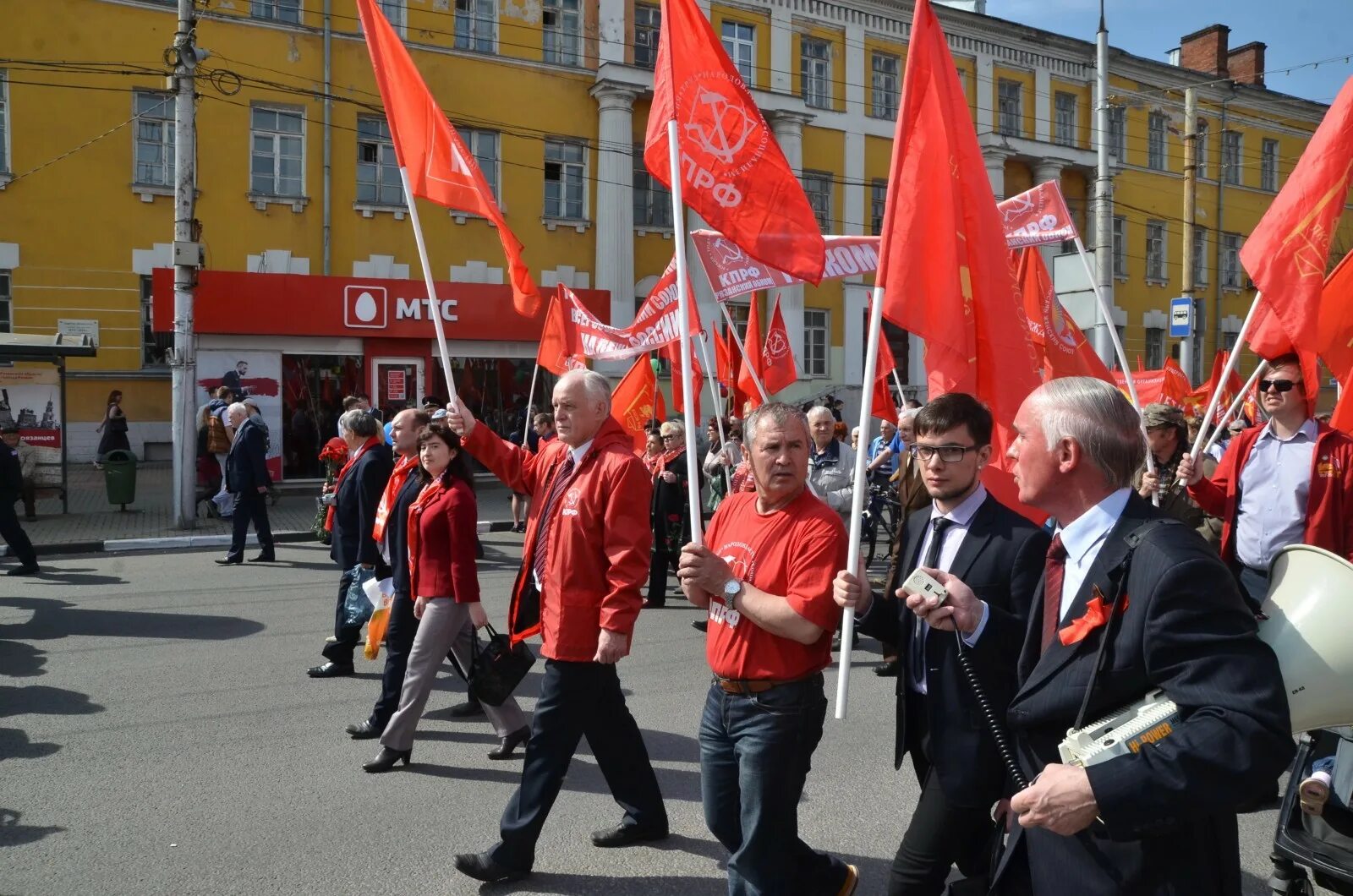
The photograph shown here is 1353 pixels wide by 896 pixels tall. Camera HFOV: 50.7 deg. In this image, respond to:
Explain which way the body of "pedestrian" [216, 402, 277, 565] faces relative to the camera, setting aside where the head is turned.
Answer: to the viewer's left

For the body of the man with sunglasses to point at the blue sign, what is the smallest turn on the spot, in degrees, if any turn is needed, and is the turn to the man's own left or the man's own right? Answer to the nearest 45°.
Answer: approximately 135° to the man's own right

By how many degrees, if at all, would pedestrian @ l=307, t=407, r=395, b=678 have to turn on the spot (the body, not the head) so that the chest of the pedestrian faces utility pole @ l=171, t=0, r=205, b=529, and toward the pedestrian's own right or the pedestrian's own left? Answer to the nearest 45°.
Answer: approximately 90° to the pedestrian's own right

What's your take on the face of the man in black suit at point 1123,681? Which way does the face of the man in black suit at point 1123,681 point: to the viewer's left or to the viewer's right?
to the viewer's left

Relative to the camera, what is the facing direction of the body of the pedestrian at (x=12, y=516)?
to the viewer's left

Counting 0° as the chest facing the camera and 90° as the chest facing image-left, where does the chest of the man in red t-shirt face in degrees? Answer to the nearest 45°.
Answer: approximately 45°

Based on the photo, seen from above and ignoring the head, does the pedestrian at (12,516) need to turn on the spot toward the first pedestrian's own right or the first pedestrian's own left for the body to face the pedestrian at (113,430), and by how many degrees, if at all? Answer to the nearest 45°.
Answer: approximately 90° to the first pedestrian's own right

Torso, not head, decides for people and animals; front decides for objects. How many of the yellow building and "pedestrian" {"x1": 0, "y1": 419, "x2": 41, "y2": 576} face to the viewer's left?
1

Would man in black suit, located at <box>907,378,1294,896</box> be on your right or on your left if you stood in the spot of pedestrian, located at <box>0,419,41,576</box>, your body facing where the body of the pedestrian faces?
on your left

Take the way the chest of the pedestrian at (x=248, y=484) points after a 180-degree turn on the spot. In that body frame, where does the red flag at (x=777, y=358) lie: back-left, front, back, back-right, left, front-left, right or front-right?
front

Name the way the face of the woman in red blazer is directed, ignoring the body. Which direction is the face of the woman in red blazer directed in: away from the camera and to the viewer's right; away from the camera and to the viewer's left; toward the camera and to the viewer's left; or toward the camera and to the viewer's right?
toward the camera and to the viewer's left

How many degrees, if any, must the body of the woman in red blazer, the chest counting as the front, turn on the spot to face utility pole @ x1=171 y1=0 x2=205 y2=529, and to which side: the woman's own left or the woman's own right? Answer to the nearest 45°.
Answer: approximately 90° to the woman's own right

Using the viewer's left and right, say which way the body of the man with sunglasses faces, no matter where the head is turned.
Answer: facing the viewer and to the left of the viewer

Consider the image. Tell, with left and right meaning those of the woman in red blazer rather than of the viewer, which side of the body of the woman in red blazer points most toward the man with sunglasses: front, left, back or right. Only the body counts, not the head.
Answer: back
